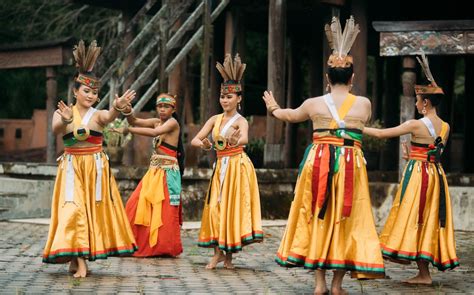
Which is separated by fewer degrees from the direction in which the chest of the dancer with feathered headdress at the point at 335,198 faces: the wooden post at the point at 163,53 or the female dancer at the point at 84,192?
the wooden post

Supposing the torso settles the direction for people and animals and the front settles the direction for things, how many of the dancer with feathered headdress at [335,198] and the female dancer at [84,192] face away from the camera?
1

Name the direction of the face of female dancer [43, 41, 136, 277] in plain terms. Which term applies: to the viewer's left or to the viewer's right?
to the viewer's right

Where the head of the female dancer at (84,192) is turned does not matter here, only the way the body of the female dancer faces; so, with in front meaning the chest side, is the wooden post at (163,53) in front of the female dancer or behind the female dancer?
behind

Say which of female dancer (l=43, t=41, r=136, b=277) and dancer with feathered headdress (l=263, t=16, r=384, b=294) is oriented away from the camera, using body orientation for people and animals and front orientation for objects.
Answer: the dancer with feathered headdress

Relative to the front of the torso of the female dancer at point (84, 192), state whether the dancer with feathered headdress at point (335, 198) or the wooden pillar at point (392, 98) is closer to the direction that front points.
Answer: the dancer with feathered headdress

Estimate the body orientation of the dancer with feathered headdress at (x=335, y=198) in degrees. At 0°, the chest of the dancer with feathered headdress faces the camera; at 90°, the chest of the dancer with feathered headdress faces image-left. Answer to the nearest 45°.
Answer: approximately 180°

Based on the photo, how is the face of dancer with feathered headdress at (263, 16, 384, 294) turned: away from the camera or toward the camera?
away from the camera

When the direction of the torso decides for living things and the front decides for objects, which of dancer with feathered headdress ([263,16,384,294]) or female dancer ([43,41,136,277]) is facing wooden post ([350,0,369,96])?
the dancer with feathered headdress

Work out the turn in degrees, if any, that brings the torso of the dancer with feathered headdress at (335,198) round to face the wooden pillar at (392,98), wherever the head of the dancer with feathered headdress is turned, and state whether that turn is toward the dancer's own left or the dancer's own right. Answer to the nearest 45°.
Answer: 0° — they already face it
